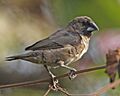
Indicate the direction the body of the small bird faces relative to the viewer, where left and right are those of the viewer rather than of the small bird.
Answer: facing to the right of the viewer
